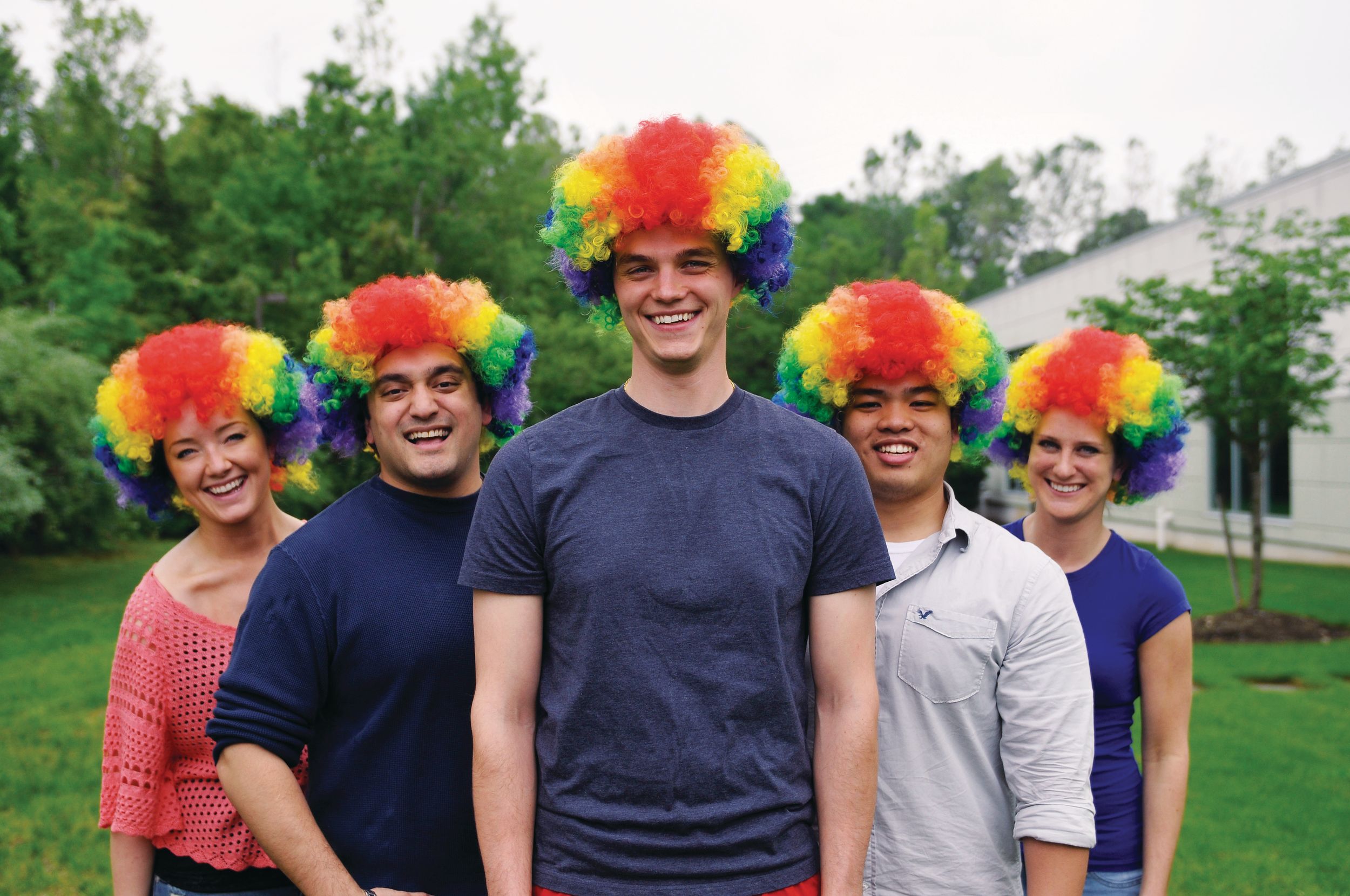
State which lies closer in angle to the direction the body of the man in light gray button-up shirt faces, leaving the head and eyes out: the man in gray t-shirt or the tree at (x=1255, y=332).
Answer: the man in gray t-shirt

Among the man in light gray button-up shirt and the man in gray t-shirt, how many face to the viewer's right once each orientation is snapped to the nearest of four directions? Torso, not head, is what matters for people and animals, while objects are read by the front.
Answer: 0

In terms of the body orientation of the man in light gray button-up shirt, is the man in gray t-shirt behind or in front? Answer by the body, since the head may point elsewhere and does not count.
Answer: in front

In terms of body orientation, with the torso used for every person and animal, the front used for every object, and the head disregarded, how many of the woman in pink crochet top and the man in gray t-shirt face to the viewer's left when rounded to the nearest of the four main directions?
0

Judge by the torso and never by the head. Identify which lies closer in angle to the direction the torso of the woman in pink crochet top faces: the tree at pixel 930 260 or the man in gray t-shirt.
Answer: the man in gray t-shirt

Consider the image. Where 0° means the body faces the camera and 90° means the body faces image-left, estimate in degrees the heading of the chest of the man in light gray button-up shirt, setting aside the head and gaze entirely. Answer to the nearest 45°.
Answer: approximately 45°

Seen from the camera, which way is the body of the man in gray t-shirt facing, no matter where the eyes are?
toward the camera

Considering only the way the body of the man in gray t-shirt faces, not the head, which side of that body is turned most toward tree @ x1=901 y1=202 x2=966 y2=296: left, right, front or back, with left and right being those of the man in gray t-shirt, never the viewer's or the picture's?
back

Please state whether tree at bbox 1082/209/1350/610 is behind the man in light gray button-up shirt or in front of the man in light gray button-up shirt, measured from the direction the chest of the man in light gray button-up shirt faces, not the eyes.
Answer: behind

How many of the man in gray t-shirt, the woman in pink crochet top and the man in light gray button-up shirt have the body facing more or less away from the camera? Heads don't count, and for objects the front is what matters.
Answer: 0

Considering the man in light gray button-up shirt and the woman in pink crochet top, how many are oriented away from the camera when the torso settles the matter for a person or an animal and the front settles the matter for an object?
0

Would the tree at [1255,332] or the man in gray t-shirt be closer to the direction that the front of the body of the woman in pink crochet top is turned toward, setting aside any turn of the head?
the man in gray t-shirt

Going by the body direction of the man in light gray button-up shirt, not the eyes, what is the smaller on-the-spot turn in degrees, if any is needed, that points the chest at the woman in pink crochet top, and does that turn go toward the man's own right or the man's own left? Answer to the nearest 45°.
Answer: approximately 45° to the man's own right
